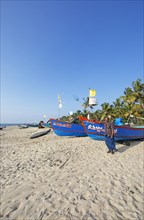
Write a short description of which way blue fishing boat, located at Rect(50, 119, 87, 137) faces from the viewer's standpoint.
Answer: facing to the left of the viewer

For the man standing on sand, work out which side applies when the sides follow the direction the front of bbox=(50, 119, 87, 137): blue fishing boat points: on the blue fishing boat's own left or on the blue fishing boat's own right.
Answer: on the blue fishing boat's own left

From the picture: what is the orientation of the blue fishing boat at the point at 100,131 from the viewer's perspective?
to the viewer's left

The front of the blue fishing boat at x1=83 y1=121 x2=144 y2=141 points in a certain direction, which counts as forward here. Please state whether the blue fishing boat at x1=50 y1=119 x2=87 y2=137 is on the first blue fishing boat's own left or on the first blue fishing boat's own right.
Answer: on the first blue fishing boat's own right

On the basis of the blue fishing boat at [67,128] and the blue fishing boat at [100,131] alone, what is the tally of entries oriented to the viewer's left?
2
